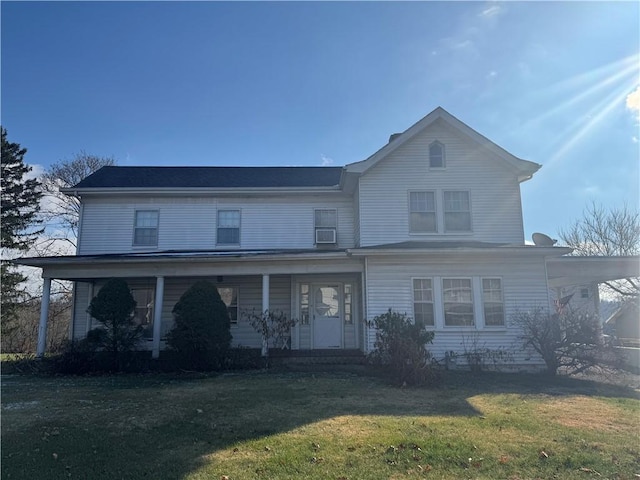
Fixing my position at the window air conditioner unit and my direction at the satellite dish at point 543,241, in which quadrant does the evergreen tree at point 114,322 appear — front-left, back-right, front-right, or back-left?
back-right

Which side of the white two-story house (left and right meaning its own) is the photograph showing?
front

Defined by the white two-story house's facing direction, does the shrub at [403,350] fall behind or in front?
in front

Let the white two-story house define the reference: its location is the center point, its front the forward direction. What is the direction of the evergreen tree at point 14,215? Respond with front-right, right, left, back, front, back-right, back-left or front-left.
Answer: back-right

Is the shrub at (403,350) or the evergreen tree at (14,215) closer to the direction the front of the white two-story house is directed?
the shrub

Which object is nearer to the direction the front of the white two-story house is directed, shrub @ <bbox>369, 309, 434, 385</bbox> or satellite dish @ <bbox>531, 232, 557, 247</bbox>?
the shrub

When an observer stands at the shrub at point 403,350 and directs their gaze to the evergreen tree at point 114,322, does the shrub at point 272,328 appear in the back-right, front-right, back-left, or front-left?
front-right

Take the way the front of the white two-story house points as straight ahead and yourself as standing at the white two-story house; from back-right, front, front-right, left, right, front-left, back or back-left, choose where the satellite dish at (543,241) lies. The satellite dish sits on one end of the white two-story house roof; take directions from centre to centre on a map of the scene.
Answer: left

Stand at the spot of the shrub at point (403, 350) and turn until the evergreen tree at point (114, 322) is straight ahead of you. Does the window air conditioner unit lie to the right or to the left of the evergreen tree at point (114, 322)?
right

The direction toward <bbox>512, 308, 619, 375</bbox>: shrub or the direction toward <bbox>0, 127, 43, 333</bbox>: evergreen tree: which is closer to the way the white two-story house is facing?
the shrub

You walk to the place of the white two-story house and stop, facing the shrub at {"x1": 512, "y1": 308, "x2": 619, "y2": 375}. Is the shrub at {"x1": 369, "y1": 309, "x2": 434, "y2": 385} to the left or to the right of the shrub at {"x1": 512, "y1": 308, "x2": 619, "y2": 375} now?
right

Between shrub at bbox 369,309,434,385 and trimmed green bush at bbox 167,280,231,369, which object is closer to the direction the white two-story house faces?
the shrub

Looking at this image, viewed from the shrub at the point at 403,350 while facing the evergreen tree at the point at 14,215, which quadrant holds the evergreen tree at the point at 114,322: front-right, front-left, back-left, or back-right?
front-left

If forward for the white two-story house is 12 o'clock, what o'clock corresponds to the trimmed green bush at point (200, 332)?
The trimmed green bush is roughly at 2 o'clock from the white two-story house.
